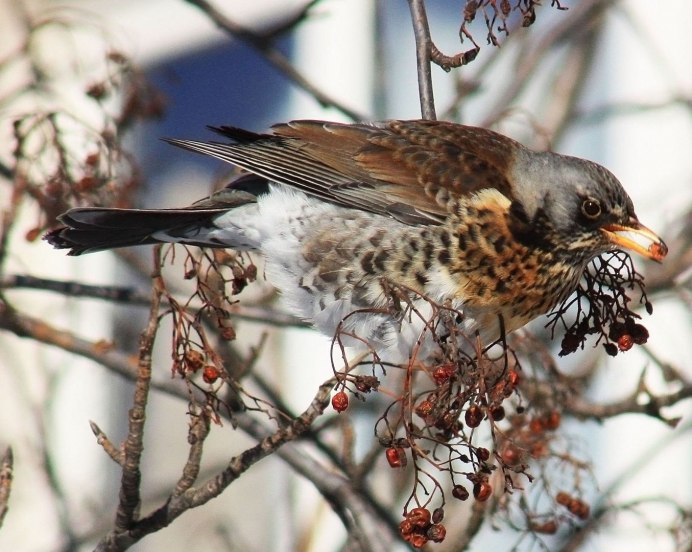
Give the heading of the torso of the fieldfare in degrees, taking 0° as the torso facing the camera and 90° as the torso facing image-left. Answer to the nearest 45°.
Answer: approximately 270°

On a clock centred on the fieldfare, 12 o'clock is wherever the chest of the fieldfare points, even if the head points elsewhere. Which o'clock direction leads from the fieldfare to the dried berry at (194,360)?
The dried berry is roughly at 5 o'clock from the fieldfare.
